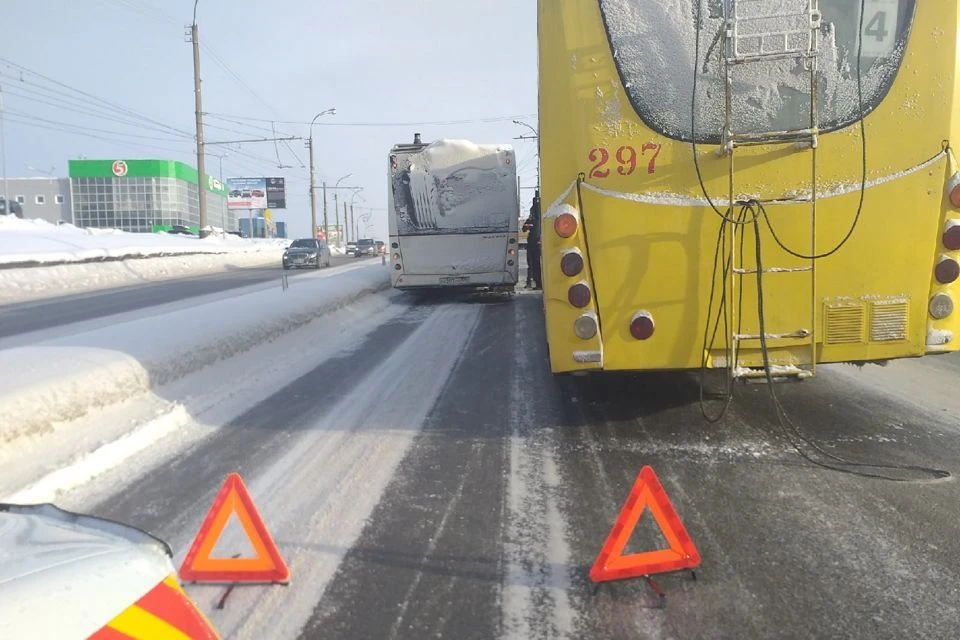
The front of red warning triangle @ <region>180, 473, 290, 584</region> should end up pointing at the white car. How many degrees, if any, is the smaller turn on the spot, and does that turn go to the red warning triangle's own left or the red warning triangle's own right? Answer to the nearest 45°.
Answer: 0° — it already faces it

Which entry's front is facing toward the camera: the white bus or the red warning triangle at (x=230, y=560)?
the red warning triangle

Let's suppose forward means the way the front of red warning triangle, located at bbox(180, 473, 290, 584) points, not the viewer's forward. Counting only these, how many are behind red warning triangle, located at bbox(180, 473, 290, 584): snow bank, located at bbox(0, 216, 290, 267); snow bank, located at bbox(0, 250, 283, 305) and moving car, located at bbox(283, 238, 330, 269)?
3

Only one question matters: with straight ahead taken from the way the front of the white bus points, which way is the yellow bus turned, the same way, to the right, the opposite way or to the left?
the same way

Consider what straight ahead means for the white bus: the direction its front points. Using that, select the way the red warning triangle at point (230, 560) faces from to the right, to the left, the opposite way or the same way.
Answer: the opposite way

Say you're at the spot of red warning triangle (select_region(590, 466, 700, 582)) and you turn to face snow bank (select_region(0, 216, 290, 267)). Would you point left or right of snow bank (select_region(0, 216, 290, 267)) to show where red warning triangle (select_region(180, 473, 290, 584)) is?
left

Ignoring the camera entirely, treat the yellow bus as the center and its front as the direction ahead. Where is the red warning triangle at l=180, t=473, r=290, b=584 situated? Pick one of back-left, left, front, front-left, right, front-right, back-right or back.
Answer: back-left

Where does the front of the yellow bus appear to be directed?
away from the camera

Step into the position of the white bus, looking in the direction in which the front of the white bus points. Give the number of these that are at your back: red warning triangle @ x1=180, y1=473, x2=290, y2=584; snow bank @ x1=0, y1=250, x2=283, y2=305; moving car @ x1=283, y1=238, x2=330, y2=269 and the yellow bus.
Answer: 2

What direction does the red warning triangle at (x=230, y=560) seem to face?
toward the camera

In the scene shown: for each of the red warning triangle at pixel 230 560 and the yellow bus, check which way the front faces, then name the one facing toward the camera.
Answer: the red warning triangle

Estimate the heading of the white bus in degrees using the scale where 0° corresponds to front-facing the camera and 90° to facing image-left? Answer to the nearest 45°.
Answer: approximately 180°

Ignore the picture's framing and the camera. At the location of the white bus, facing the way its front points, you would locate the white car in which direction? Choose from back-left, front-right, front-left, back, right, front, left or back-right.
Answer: back

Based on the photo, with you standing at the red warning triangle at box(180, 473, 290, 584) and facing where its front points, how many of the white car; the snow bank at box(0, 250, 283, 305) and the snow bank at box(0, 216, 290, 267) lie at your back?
2

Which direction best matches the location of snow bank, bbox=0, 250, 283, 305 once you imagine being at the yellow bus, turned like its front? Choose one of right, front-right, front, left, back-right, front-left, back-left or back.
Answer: front-left

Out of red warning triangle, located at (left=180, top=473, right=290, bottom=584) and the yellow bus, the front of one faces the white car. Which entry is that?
the red warning triangle

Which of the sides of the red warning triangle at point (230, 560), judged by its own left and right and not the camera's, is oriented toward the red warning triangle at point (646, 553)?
left

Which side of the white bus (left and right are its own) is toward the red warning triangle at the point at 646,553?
back
